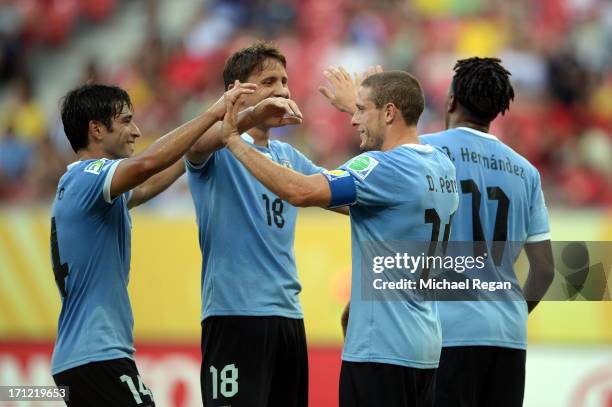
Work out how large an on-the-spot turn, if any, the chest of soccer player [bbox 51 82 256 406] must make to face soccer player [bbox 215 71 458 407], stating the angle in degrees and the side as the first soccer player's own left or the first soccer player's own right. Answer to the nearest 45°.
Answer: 0° — they already face them

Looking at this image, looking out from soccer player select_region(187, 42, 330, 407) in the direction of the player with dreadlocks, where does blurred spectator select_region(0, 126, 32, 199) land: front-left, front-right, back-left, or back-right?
back-left

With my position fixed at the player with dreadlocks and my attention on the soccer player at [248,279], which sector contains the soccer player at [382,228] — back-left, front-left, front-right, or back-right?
front-left

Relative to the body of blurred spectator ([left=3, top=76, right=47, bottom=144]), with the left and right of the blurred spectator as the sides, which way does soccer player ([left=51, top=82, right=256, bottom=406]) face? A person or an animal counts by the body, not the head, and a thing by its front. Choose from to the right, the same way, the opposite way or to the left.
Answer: to the left

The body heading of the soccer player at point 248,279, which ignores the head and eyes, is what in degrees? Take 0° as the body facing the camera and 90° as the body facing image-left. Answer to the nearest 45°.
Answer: approximately 315°

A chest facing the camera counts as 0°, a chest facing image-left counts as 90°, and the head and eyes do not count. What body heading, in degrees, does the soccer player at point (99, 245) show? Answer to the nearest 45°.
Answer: approximately 270°

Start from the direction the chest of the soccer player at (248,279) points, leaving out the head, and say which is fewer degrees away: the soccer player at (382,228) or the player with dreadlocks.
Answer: the soccer player

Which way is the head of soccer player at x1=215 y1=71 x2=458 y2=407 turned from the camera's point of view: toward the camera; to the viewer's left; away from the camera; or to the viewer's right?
to the viewer's left

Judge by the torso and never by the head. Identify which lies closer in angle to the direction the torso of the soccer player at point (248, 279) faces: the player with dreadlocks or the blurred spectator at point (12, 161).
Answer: the player with dreadlocks

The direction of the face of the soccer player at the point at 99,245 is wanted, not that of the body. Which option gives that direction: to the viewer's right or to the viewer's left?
to the viewer's right

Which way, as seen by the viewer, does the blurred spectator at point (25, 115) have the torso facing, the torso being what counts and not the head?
toward the camera

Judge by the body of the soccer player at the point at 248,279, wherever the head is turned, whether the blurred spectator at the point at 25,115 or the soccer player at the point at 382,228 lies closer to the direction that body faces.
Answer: the soccer player
